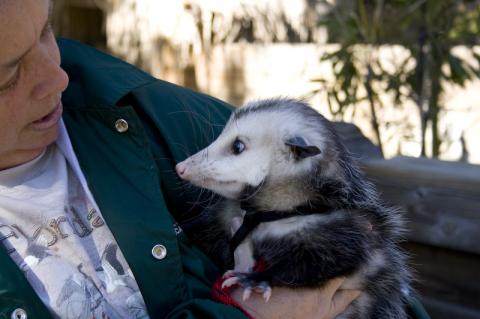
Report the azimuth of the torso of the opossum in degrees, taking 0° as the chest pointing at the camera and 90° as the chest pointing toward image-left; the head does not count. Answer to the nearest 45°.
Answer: approximately 90°
